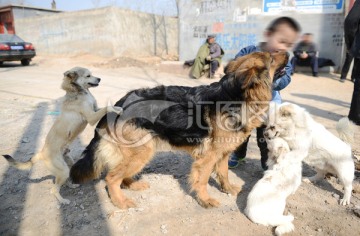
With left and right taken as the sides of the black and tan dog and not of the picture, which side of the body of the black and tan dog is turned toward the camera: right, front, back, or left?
right

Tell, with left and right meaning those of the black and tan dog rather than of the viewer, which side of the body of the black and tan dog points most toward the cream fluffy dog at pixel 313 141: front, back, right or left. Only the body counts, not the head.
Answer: front

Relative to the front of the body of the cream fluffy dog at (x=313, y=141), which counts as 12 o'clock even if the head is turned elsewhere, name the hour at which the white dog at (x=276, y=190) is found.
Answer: The white dog is roughly at 10 o'clock from the cream fluffy dog.

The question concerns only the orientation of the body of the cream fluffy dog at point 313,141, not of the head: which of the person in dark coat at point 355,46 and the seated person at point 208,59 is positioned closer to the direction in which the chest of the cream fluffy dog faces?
the seated person

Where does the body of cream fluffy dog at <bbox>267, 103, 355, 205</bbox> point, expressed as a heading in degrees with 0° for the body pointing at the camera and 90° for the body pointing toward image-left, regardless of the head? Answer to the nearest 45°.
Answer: approximately 90°

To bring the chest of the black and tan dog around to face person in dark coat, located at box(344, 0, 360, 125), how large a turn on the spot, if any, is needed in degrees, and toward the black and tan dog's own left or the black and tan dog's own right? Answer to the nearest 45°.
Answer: approximately 45° to the black and tan dog's own left

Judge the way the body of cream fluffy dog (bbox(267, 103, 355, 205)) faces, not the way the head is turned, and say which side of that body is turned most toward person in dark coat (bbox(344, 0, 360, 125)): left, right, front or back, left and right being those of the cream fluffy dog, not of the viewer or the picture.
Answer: right

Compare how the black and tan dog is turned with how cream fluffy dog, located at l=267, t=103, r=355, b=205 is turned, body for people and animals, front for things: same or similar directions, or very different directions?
very different directions

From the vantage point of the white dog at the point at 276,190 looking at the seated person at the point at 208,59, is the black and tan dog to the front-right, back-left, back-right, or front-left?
front-left
